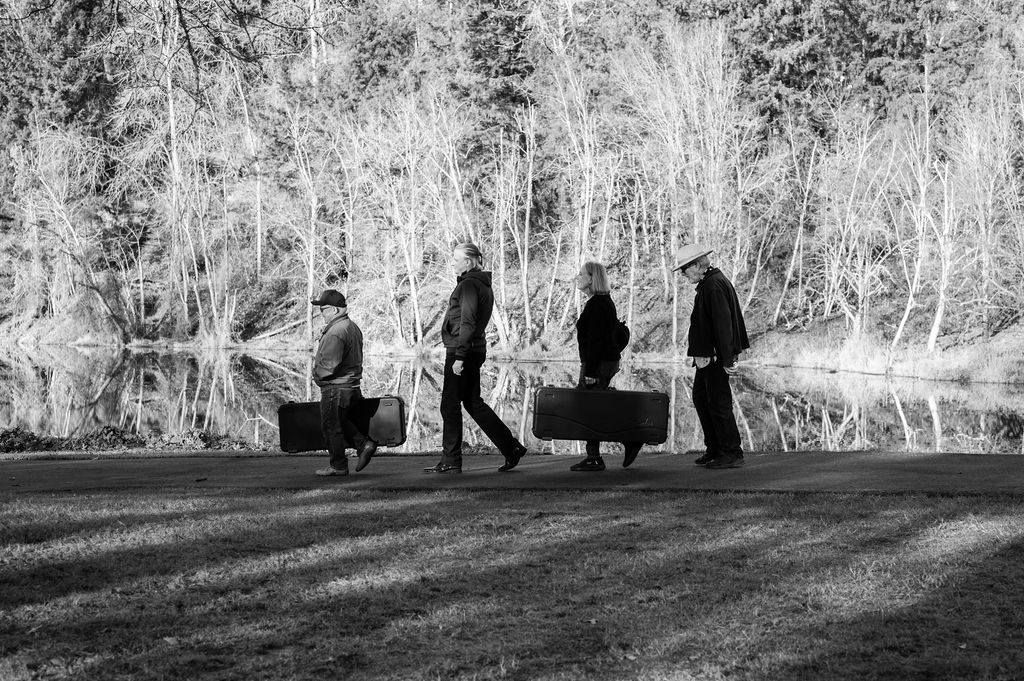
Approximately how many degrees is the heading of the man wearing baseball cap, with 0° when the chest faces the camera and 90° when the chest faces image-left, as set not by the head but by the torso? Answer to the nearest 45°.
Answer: approximately 90°

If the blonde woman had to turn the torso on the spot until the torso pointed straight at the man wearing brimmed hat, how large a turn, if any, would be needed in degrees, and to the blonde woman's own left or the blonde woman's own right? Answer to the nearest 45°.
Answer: approximately 180°

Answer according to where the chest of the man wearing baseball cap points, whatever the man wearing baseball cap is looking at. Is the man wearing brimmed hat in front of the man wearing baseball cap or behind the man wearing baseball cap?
behind

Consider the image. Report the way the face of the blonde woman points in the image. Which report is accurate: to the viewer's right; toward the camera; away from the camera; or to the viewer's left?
to the viewer's left

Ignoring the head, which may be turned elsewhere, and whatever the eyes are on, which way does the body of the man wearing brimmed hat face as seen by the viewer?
to the viewer's left

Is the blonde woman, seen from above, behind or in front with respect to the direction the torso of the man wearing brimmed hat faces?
in front

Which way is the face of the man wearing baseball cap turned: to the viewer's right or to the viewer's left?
to the viewer's left

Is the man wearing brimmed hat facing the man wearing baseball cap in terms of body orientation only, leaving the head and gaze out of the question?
yes

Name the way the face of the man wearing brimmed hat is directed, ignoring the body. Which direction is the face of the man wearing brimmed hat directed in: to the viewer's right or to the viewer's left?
to the viewer's left

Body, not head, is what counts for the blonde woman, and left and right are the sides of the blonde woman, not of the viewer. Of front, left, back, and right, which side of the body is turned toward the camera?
left
